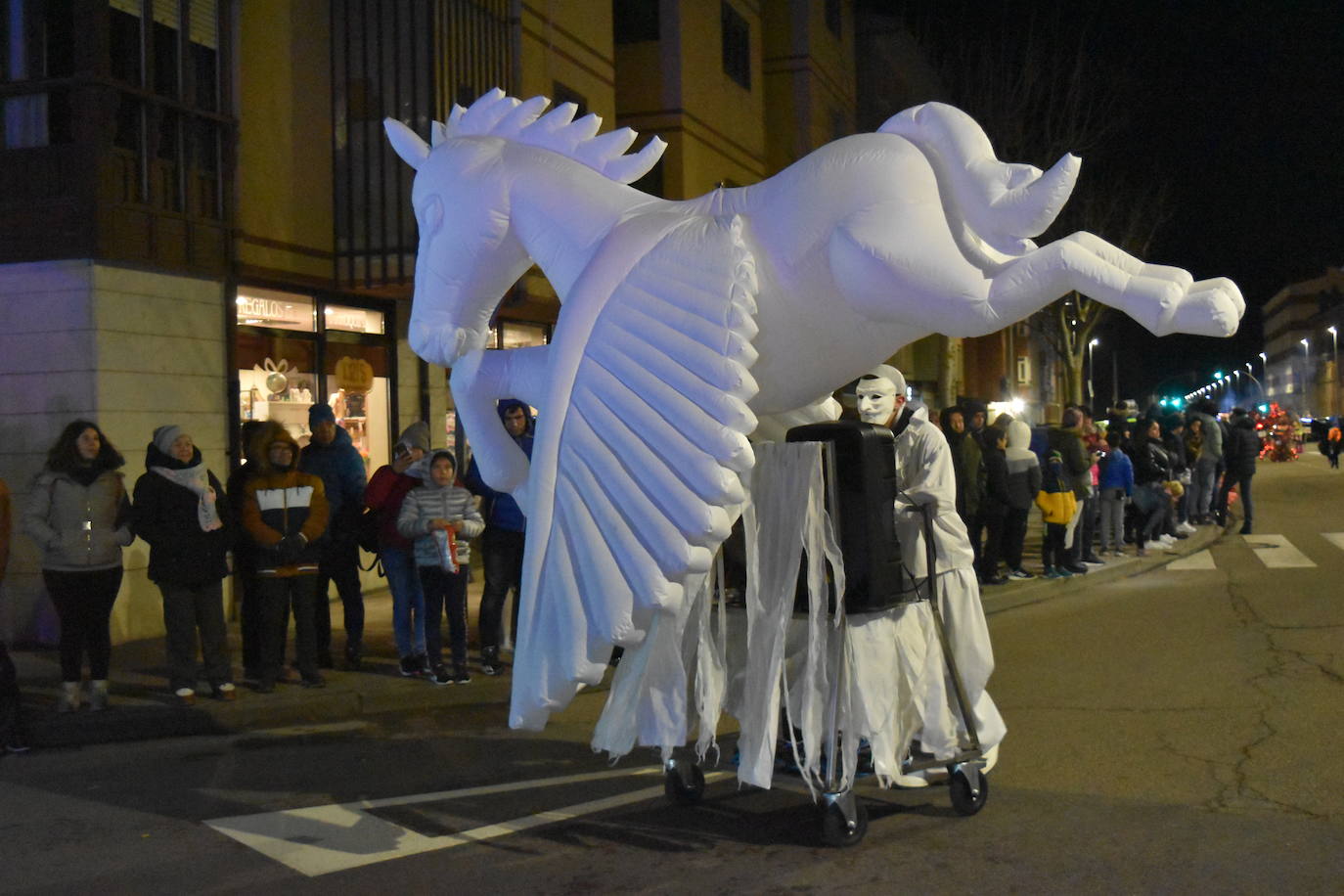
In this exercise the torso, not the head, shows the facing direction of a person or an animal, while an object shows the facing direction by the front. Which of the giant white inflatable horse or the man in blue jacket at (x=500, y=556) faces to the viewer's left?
the giant white inflatable horse

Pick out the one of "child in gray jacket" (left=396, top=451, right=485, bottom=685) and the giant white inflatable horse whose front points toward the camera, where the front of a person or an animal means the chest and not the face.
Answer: the child in gray jacket

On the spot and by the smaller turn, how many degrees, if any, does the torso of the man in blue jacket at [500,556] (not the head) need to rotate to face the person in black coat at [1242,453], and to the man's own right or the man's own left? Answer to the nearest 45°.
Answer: approximately 90° to the man's own left

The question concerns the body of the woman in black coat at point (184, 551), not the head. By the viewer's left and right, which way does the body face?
facing the viewer and to the right of the viewer

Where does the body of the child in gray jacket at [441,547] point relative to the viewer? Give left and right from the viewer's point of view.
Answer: facing the viewer

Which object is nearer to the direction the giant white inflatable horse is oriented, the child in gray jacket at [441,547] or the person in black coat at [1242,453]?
the child in gray jacket

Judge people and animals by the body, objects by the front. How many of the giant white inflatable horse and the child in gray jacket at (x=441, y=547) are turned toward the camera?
1

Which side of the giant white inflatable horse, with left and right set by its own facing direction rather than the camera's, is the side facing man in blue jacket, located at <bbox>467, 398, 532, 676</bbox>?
right

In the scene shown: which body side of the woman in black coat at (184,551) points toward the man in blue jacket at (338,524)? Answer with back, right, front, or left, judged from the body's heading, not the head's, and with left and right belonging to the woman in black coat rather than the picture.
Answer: left

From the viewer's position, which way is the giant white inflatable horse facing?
facing to the left of the viewer

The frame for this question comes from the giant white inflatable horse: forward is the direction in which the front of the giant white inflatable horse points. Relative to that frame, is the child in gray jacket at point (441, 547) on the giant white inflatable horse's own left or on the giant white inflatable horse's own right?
on the giant white inflatable horse's own right

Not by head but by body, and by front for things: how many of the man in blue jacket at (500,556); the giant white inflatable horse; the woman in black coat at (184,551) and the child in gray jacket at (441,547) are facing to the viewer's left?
1

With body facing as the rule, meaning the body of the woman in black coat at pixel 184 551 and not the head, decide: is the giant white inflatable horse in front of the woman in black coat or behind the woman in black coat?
in front
